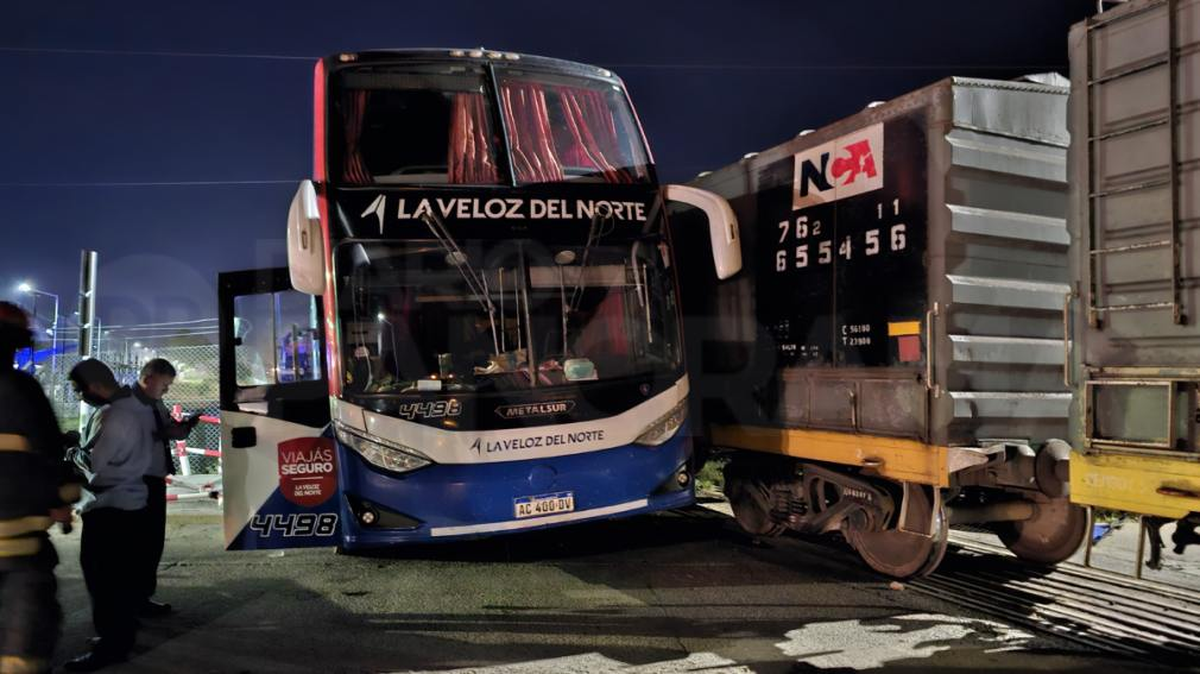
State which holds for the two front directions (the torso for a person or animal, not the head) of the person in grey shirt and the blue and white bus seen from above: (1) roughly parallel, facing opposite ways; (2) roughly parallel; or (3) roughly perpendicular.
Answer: roughly perpendicular

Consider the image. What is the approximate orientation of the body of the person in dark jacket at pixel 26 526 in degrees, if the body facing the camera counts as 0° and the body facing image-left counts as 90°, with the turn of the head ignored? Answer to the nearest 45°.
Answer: approximately 270°

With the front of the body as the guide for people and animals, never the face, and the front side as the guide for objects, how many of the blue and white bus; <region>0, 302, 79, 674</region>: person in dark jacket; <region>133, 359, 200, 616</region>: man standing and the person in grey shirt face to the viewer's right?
2

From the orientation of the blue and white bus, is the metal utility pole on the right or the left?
on its right

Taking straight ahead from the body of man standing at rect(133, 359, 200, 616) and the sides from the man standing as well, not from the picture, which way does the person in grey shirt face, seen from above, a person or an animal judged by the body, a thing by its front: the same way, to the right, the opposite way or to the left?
the opposite way
